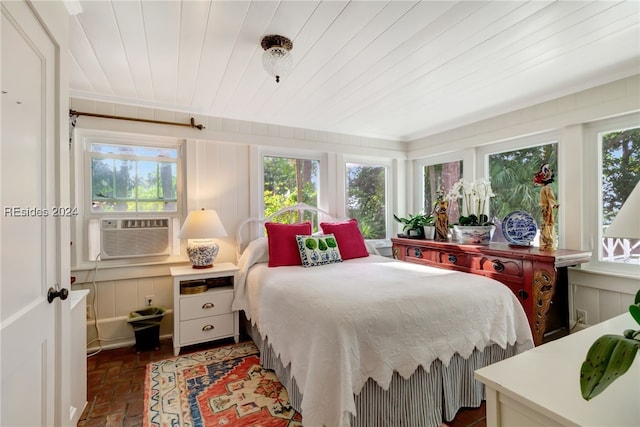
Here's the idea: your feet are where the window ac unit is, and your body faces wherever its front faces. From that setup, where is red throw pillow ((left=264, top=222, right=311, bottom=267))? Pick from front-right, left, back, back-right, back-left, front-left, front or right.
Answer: front-left

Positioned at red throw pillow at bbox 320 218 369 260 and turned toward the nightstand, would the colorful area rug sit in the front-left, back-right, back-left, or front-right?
front-left

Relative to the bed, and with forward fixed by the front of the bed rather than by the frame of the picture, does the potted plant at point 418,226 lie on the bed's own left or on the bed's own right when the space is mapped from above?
on the bed's own left

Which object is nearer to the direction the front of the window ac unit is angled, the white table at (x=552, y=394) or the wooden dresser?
the white table

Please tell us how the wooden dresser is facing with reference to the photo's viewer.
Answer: facing the viewer and to the left of the viewer

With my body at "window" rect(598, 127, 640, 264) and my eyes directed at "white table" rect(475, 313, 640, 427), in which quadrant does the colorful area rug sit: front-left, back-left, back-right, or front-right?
front-right

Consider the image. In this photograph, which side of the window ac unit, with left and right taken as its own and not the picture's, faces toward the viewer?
front

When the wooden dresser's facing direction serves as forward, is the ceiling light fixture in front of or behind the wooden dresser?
in front

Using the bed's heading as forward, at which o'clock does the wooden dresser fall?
The wooden dresser is roughly at 9 o'clock from the bed.

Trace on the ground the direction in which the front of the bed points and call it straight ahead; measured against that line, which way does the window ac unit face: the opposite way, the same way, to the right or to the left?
the same way

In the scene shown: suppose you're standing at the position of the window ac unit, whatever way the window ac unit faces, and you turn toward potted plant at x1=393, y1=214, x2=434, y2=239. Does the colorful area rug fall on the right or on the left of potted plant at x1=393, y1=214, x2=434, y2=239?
right

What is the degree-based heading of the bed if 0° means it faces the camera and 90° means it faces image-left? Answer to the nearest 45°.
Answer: approximately 315°

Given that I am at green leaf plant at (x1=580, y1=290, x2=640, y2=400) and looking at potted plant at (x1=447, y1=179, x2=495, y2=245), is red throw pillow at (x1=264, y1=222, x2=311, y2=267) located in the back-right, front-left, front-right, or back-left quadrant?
front-left

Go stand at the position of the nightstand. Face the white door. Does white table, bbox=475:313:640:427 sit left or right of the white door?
left

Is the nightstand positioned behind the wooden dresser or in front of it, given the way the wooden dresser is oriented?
in front

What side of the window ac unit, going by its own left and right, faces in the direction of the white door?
front

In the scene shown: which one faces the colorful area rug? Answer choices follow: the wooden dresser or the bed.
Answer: the wooden dresser

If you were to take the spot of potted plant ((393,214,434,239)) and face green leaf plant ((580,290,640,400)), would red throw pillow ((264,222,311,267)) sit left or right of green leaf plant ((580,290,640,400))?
right
